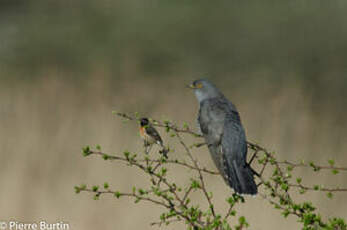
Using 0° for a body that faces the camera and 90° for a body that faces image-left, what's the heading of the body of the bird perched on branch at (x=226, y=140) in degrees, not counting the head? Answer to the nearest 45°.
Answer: approximately 135°
